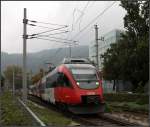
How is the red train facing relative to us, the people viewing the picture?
facing the viewer and to the right of the viewer

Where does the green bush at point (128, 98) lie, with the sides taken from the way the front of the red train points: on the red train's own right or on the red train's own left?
on the red train's own left
